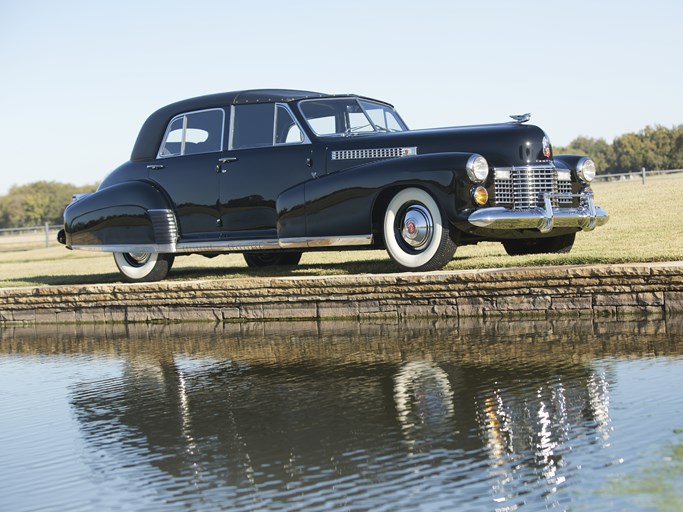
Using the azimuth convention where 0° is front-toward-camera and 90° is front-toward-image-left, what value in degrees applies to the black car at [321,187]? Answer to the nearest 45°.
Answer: approximately 315°
